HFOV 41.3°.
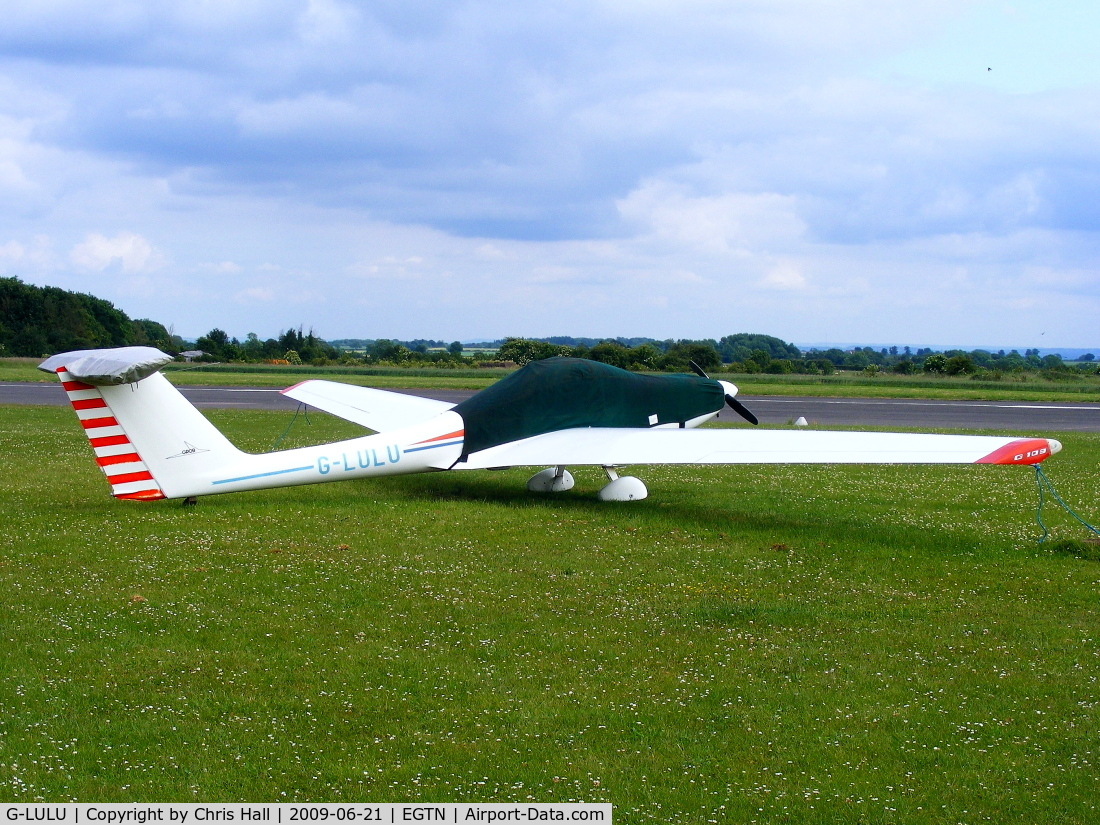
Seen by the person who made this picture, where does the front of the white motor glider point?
facing away from the viewer and to the right of the viewer
